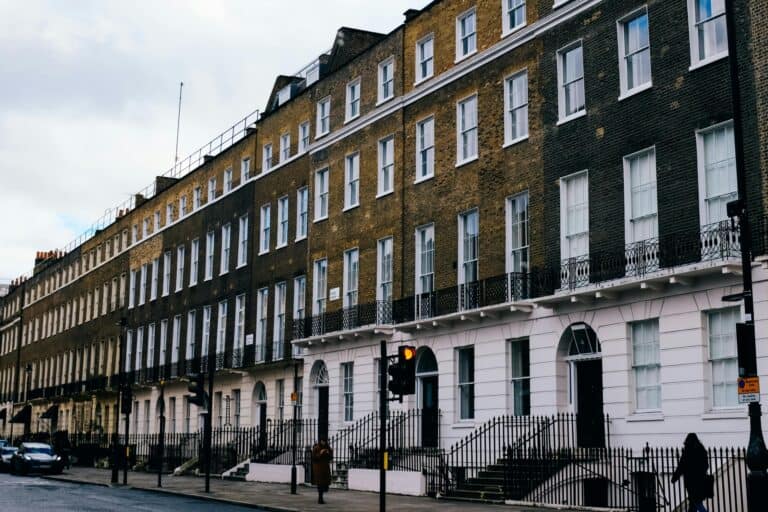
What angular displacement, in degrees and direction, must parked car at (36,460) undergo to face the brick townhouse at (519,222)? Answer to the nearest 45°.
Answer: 0° — it already faces it

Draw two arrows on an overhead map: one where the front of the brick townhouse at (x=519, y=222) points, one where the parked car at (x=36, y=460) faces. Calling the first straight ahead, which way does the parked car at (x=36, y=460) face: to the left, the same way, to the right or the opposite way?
to the left

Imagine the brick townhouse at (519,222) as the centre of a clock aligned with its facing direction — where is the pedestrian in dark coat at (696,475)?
The pedestrian in dark coat is roughly at 10 o'clock from the brick townhouse.

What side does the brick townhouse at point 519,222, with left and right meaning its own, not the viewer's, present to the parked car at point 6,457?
right

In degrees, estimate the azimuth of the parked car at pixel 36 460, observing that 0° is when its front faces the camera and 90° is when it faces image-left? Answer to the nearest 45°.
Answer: approximately 315°

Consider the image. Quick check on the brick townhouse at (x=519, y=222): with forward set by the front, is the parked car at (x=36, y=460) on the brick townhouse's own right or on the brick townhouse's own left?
on the brick townhouse's own right

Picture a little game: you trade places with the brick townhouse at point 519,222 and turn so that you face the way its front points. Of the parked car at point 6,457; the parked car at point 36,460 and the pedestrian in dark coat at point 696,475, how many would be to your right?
2

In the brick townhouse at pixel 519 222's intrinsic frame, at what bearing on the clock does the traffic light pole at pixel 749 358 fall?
The traffic light pole is roughly at 10 o'clock from the brick townhouse.

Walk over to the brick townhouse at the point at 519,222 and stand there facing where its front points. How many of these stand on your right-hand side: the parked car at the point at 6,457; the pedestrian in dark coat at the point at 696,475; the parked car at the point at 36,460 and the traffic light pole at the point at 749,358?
2

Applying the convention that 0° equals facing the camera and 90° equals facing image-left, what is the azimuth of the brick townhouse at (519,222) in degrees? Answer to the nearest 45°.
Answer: approximately 45°
